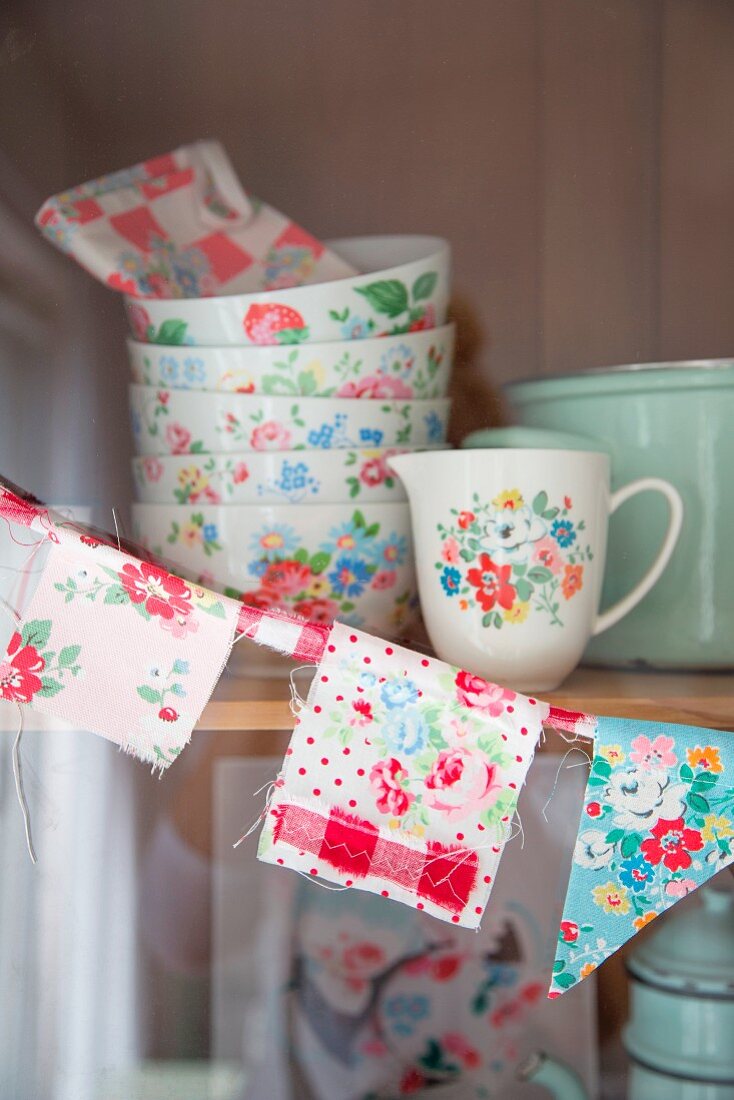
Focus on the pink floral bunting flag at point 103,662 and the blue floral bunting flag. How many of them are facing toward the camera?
2

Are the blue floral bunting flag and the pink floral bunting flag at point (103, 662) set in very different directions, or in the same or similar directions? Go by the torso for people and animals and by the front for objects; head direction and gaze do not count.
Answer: same or similar directions

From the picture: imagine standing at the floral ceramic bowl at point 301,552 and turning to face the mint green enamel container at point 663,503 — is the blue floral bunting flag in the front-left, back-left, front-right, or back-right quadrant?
front-right

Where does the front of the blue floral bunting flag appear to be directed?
toward the camera
